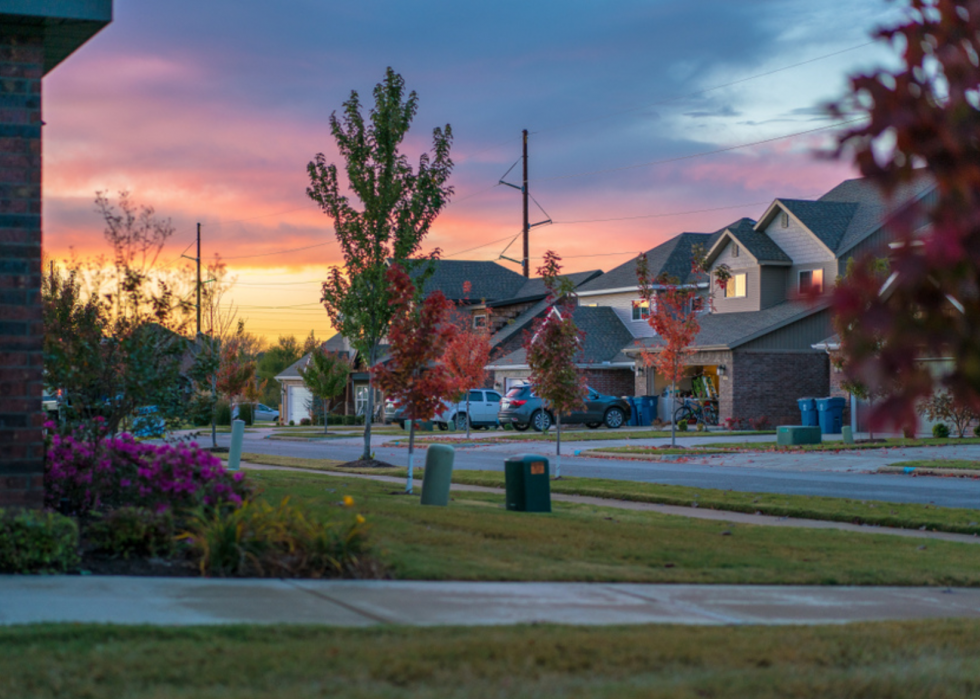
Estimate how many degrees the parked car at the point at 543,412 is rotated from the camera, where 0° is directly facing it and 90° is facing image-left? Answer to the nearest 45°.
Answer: approximately 225°

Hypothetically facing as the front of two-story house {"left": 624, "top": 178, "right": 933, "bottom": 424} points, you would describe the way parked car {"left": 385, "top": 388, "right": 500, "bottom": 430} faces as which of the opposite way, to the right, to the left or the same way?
the opposite way

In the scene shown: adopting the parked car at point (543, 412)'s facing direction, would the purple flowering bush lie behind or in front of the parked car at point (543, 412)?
behind

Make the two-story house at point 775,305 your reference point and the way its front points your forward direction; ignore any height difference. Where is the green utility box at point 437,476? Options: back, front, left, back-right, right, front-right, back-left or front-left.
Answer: front-left

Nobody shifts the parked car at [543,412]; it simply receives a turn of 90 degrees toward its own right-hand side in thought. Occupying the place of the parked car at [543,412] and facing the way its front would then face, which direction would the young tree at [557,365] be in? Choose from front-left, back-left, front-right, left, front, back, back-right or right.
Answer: front-right

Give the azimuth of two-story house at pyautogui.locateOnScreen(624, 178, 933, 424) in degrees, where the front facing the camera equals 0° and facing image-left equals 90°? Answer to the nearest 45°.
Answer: approximately 45°

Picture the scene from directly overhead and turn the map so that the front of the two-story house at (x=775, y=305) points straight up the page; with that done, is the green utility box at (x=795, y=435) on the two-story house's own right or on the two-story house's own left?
on the two-story house's own left

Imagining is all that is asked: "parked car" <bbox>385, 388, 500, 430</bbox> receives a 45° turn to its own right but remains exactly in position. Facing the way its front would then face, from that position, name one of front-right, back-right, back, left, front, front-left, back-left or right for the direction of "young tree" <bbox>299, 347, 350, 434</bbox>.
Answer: front-left

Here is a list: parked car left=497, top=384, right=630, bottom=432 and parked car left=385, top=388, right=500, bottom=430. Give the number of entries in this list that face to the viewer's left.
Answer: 0
